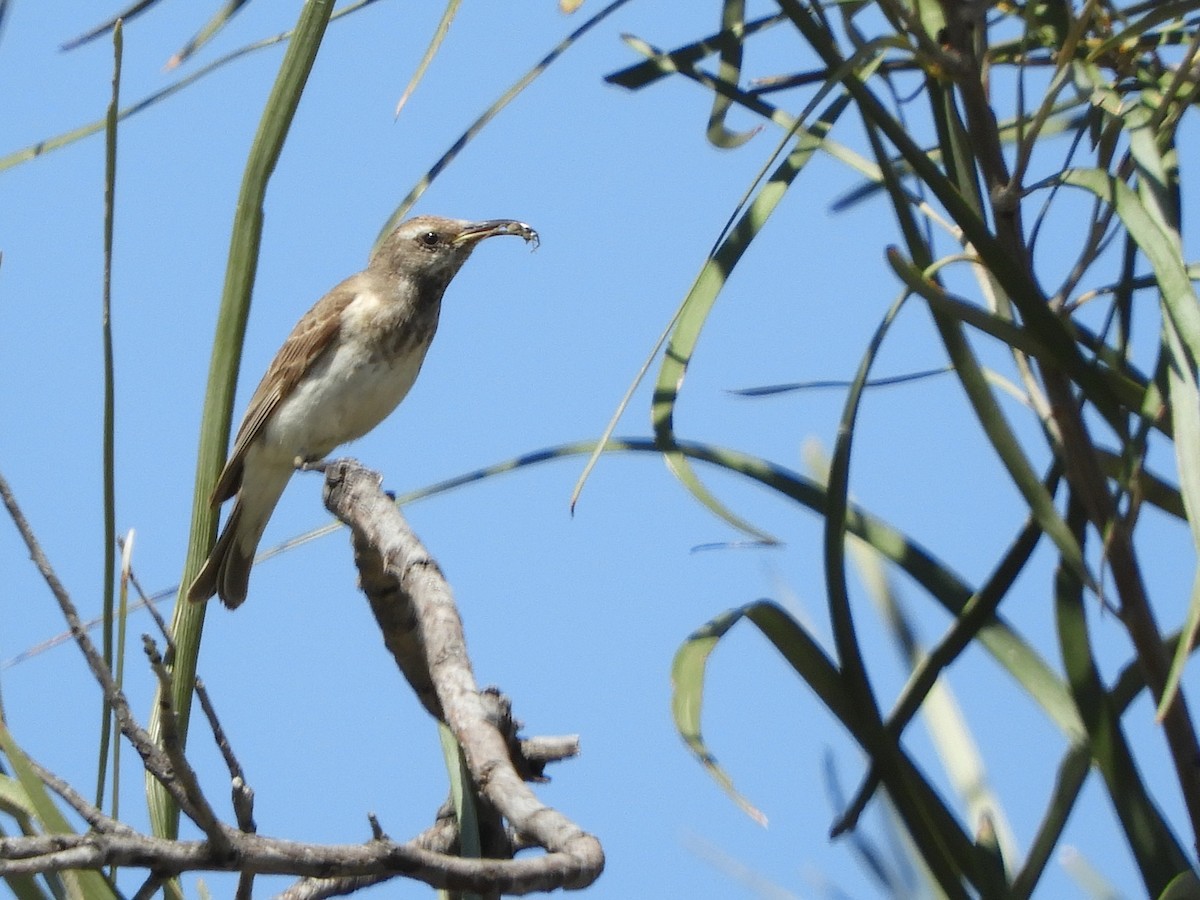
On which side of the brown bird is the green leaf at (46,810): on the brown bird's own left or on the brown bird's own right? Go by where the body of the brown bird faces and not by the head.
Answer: on the brown bird's own right

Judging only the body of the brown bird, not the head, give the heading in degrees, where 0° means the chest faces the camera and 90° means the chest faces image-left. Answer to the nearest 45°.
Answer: approximately 270°
